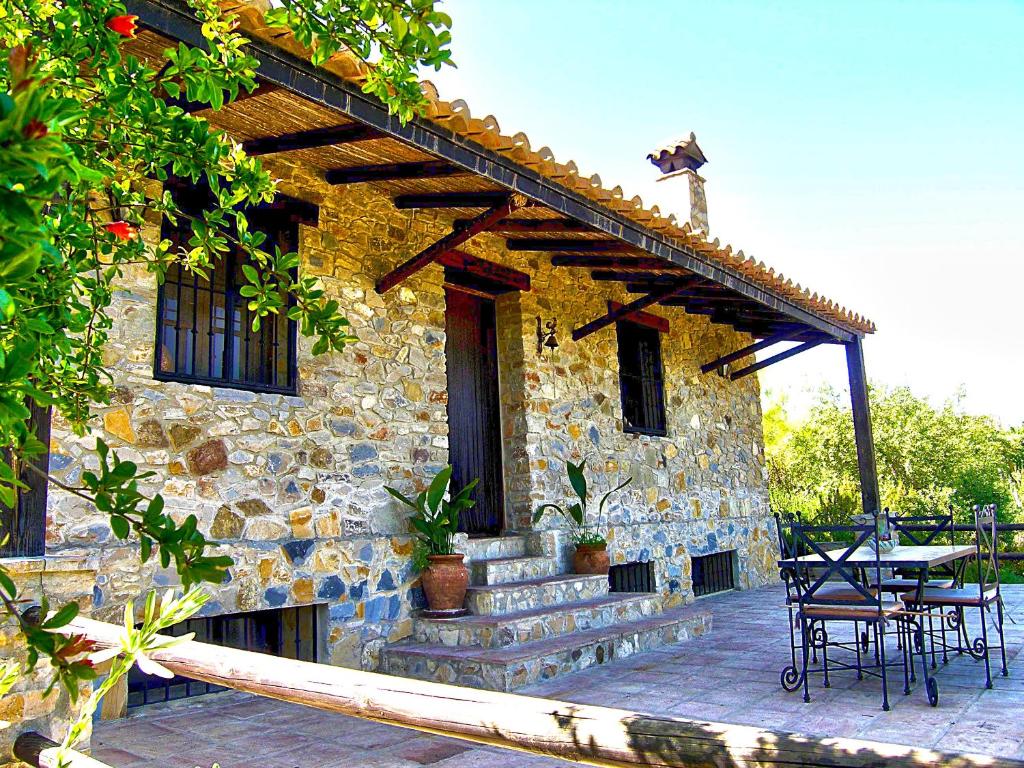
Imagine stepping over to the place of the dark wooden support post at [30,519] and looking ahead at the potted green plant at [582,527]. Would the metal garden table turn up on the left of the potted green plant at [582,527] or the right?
right

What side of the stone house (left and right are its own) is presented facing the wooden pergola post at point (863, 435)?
left

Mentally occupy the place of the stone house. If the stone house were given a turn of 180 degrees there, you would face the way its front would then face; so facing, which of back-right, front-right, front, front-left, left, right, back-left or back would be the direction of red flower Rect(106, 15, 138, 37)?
back-left

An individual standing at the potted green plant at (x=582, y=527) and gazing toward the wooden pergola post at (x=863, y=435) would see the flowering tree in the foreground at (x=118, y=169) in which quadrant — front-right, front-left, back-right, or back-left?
back-right

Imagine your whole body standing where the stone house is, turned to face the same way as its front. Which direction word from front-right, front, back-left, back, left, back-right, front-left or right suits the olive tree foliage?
left

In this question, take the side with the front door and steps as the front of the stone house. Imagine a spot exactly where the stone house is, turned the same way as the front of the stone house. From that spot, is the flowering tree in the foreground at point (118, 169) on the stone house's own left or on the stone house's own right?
on the stone house's own right

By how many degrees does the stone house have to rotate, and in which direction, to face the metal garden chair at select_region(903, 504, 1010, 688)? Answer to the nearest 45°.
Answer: approximately 45° to its left

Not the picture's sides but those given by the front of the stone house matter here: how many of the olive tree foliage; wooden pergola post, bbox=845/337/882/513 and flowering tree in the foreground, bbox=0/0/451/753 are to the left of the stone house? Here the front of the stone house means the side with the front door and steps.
2
